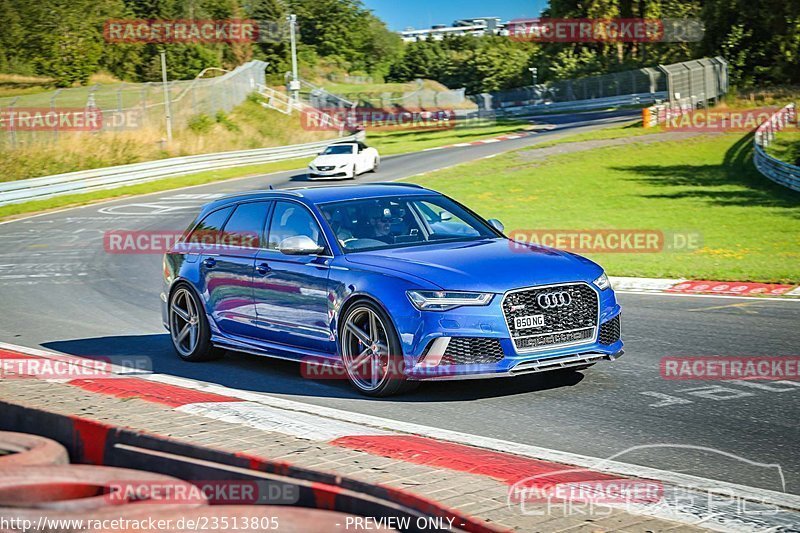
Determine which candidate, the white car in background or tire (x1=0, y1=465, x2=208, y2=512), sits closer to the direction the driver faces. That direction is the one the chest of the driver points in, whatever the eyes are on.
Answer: the tire

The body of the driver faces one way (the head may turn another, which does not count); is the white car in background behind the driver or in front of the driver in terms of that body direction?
behind

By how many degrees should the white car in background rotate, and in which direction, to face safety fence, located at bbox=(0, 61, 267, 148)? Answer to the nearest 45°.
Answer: approximately 90° to its right

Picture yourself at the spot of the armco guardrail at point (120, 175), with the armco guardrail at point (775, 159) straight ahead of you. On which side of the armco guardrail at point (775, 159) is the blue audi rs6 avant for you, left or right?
right

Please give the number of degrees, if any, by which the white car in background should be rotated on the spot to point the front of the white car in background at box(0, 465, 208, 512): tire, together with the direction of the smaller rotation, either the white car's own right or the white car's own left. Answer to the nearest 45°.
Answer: approximately 45° to the white car's own left

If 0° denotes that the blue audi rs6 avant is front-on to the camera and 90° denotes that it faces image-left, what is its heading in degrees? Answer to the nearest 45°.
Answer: approximately 315°

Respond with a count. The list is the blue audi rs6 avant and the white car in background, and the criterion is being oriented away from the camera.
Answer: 0

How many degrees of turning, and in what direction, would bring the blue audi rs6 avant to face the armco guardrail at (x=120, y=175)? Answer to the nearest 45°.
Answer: approximately 135° to its left

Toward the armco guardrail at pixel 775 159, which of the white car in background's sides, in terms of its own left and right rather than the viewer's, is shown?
left

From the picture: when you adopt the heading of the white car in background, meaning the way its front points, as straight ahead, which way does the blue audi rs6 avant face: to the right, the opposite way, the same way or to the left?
to the left

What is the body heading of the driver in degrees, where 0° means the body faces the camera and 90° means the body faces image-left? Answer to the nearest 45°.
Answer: approximately 315°

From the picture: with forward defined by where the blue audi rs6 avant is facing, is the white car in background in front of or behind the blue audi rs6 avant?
behind

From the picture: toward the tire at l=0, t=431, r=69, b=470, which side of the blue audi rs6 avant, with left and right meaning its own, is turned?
right

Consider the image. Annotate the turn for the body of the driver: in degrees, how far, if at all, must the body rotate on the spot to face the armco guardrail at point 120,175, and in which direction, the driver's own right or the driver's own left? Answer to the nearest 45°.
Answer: approximately 135° to the driver's own left

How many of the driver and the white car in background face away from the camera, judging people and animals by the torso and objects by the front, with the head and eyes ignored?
0

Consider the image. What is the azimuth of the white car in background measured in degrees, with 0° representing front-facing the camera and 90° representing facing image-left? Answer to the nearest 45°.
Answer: approximately 45°
